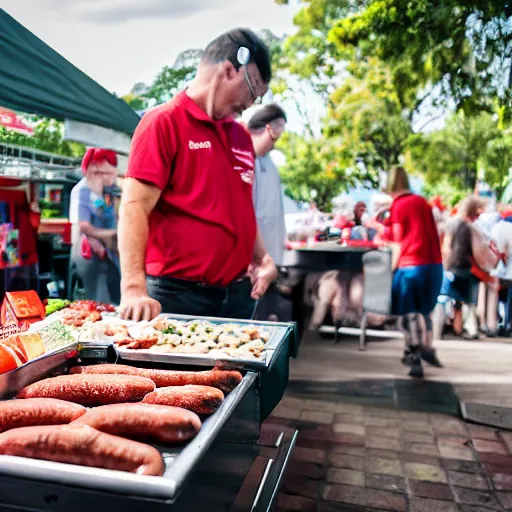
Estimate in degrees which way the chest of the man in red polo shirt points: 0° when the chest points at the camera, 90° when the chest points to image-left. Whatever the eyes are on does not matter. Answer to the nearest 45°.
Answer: approximately 315°

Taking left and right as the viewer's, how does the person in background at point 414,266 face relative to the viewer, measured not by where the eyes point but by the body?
facing away from the viewer and to the left of the viewer

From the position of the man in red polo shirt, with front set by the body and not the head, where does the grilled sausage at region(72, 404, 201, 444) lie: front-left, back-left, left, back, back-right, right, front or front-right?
front-right

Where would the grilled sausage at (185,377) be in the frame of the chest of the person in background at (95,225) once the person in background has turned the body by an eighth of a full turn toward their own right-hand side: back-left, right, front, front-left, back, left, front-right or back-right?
front

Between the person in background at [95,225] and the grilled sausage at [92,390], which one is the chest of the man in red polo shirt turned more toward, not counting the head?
the grilled sausage

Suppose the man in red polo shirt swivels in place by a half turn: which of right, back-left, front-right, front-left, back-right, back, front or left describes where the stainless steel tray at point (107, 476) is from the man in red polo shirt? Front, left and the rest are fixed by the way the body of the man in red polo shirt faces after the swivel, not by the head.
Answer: back-left

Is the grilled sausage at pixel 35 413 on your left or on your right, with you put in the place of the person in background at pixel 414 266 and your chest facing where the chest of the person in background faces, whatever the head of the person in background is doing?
on your left

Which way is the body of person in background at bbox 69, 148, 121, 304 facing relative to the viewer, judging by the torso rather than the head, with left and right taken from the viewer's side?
facing the viewer and to the right of the viewer

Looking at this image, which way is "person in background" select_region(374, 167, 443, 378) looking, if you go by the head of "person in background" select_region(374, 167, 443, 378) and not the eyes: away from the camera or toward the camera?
away from the camera

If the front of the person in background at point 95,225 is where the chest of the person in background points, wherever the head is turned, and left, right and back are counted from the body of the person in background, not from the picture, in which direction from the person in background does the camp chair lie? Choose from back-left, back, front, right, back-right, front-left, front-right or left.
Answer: front-left

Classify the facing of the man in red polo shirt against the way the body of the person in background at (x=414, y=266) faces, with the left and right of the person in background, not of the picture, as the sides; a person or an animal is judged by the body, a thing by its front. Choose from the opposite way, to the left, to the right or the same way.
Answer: the opposite way

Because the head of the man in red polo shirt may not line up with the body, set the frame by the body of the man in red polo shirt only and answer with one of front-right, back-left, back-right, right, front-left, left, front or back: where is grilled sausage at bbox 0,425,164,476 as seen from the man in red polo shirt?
front-right

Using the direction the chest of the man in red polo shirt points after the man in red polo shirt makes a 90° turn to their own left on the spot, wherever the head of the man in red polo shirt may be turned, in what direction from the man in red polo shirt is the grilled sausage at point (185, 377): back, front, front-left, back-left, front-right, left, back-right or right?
back-right

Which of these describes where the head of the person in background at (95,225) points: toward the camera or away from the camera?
toward the camera
